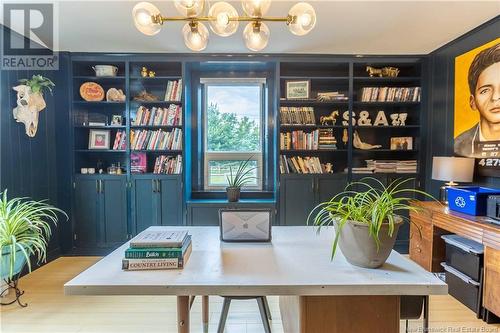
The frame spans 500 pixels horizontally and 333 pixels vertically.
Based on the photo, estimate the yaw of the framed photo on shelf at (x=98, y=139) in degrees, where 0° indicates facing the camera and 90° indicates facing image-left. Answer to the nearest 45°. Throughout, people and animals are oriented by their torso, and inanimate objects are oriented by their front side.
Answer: approximately 0°

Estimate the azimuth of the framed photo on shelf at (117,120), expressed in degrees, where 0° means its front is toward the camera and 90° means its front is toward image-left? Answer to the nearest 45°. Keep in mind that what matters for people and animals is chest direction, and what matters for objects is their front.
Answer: approximately 0°

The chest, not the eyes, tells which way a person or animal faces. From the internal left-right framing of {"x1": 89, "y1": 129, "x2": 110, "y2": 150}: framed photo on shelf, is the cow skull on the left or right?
on its right

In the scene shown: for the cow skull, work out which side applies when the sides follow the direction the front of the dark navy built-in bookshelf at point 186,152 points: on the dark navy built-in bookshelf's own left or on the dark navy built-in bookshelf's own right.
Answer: on the dark navy built-in bookshelf's own right

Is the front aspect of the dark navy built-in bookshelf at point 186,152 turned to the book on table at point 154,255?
yes

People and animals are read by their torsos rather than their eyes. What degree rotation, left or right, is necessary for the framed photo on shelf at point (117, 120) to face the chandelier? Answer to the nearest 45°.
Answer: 0° — it already faces it

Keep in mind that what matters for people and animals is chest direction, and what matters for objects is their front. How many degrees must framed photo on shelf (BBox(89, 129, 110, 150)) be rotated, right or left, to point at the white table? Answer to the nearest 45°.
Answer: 0° — it already faces it

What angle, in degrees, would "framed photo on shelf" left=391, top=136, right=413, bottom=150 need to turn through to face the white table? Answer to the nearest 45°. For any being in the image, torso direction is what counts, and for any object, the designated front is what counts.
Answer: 0° — it already faces it
